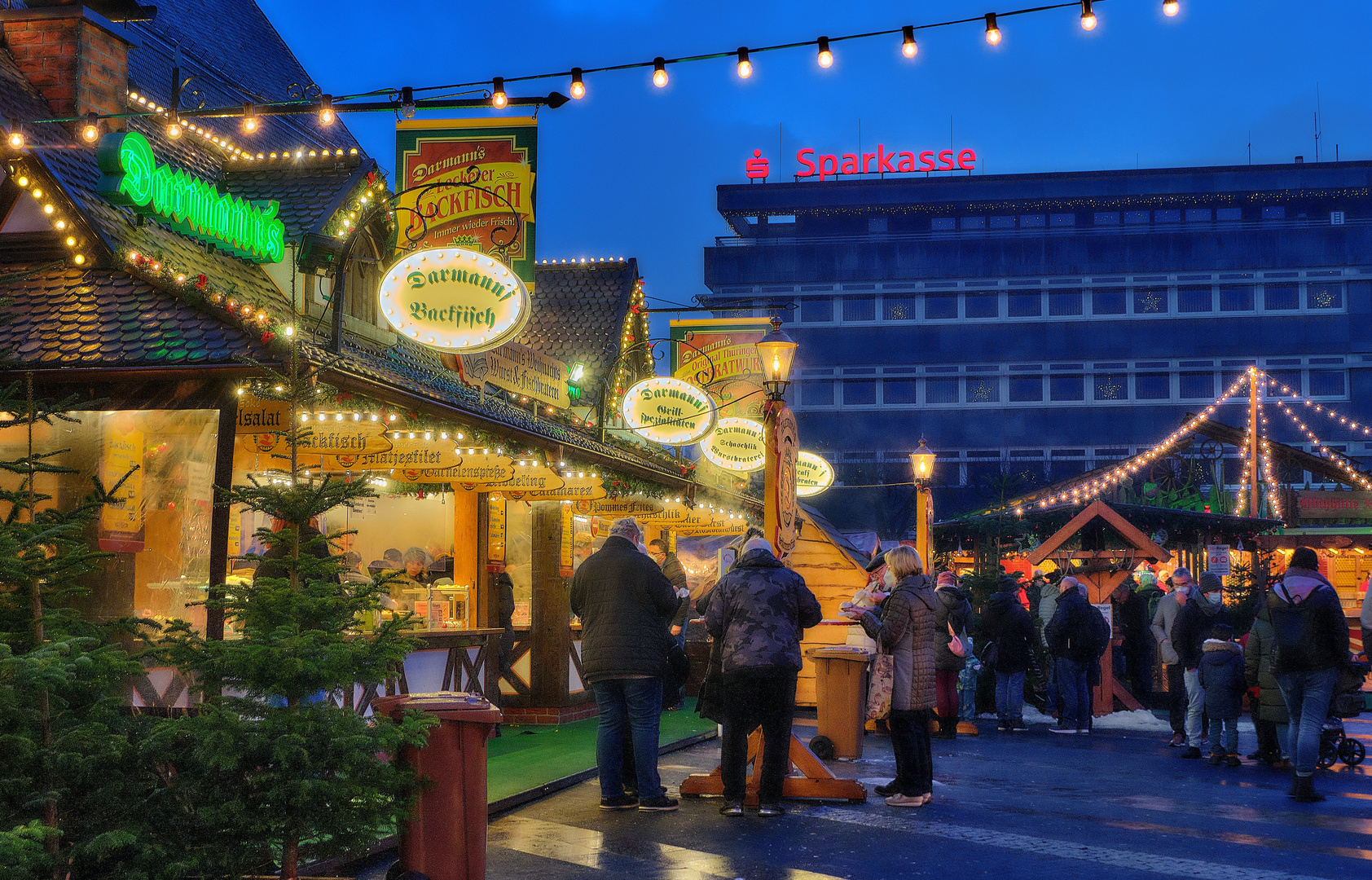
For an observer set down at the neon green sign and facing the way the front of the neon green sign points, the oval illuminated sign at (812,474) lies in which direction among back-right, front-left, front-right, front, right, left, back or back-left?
left

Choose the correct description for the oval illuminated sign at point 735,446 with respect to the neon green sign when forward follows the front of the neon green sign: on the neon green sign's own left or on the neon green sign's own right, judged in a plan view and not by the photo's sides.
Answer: on the neon green sign's own left

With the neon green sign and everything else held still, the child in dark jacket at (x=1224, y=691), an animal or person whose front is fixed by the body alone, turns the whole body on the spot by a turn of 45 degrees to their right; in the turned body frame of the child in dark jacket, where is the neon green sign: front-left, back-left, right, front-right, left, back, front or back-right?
back

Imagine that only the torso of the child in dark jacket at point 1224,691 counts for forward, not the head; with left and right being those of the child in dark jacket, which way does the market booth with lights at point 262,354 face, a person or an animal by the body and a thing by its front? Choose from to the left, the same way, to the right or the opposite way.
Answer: to the right

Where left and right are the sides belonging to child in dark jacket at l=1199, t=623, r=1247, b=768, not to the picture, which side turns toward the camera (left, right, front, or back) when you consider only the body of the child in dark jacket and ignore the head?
back

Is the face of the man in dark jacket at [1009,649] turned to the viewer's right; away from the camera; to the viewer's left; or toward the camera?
away from the camera

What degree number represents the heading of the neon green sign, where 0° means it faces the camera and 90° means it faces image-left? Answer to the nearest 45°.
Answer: approximately 315°

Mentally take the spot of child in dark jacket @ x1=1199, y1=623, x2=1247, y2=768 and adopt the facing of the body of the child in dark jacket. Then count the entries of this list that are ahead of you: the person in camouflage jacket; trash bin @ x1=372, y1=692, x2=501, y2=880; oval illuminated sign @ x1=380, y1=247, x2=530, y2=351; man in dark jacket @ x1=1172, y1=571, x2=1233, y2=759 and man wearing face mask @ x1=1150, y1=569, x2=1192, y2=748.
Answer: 2

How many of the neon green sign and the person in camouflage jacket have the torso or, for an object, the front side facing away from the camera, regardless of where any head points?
1

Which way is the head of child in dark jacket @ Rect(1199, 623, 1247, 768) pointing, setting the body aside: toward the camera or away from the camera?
away from the camera

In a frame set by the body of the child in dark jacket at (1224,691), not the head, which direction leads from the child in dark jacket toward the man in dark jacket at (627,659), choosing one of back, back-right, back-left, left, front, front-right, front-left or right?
back-left

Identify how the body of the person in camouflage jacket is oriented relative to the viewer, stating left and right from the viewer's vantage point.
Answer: facing away from the viewer

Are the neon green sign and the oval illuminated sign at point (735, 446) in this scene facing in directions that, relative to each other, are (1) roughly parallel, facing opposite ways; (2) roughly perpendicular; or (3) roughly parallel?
roughly perpendicular

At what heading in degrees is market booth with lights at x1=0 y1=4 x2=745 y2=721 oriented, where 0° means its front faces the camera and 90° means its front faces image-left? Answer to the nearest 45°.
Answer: approximately 315°
